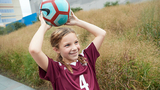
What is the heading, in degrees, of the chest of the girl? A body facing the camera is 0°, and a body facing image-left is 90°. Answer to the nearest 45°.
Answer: approximately 315°

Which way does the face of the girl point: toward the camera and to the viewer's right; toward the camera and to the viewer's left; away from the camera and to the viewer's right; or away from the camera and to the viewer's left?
toward the camera and to the viewer's right
